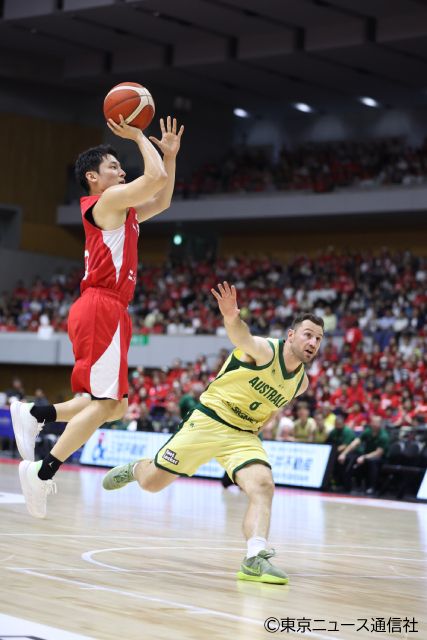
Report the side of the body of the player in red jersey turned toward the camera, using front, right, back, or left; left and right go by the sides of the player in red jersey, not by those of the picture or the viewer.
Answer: right

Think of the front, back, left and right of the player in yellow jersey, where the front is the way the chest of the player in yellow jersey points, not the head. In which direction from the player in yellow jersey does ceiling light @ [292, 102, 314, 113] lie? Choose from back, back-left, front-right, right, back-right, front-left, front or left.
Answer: back-left

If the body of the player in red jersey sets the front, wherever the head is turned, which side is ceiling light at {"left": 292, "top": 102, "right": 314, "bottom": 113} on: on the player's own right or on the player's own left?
on the player's own left

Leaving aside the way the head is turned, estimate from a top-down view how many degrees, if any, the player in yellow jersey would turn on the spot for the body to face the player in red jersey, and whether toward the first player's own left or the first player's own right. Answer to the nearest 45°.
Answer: approximately 135° to the first player's own right

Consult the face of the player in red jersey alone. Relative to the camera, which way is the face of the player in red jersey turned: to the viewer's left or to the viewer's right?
to the viewer's right

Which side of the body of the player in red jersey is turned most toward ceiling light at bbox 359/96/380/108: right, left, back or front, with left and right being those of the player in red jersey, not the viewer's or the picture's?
left

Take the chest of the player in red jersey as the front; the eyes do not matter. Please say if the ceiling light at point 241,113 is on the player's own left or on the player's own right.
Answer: on the player's own left

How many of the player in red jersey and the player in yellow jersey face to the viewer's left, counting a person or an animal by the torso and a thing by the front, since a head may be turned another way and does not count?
0

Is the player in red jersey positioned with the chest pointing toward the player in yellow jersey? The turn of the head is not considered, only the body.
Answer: yes
